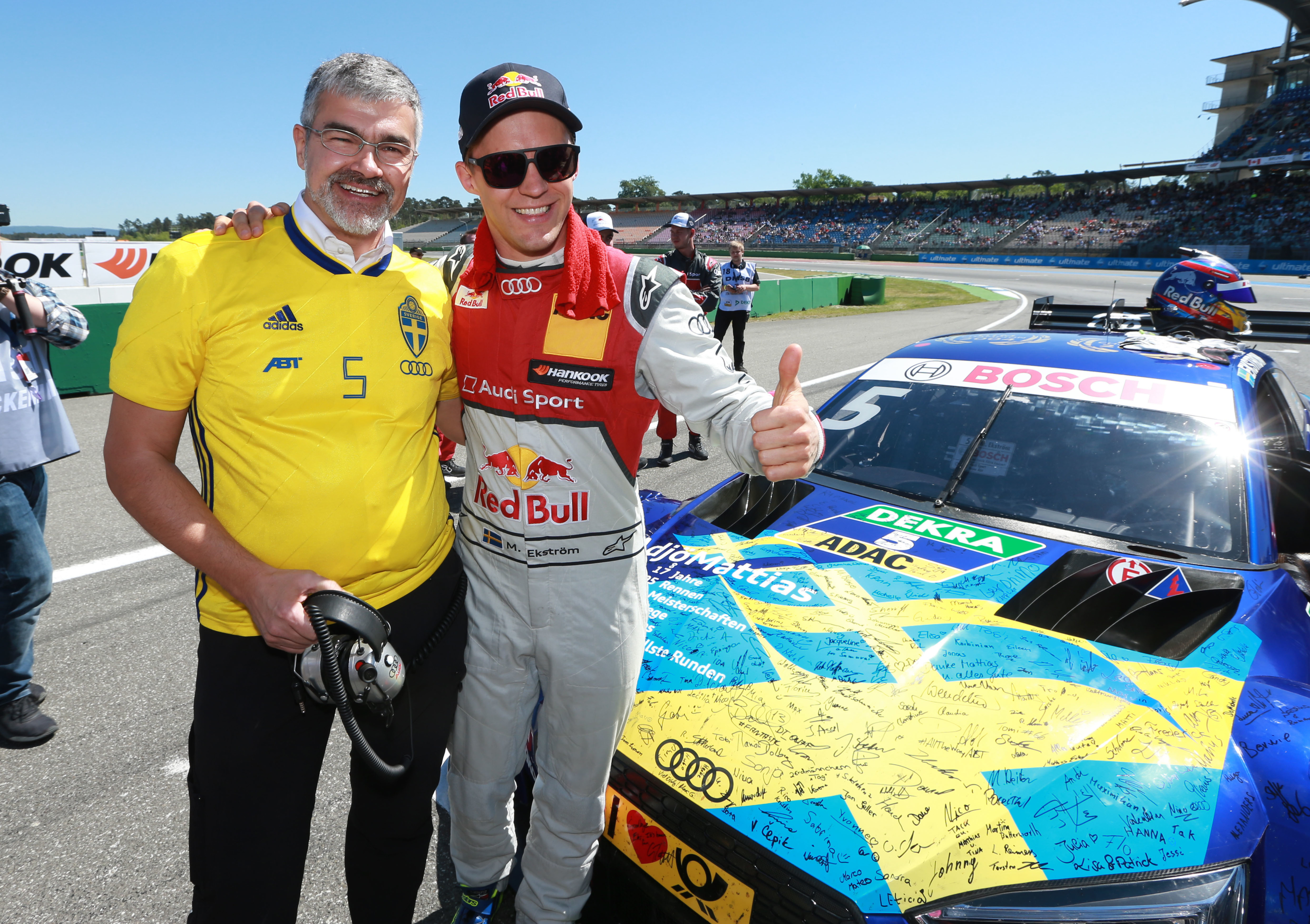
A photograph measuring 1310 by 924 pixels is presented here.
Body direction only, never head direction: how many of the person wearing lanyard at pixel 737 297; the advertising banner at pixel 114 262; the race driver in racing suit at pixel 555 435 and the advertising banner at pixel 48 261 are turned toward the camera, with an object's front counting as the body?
4

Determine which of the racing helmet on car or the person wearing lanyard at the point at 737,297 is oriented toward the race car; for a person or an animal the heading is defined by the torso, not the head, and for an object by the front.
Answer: the person wearing lanyard

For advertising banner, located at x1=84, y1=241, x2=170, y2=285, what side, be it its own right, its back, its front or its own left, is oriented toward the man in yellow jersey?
front

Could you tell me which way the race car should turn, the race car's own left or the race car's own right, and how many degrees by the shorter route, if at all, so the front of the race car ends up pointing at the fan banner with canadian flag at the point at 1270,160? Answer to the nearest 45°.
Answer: approximately 135° to the race car's own right

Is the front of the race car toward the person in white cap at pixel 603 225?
no

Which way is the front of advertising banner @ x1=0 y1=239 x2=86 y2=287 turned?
toward the camera

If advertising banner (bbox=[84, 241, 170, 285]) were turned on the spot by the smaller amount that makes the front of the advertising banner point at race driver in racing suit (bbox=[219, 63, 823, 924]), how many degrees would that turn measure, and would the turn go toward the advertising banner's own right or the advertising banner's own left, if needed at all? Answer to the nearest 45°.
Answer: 0° — it already faces them

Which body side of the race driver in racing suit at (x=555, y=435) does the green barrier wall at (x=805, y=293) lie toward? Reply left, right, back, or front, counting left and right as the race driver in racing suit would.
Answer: back

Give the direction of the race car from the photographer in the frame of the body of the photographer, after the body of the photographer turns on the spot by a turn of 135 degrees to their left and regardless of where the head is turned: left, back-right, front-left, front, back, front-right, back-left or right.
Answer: back-right

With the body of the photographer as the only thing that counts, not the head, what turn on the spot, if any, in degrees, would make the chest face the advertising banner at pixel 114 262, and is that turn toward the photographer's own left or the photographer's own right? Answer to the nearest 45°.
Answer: approximately 135° to the photographer's own left

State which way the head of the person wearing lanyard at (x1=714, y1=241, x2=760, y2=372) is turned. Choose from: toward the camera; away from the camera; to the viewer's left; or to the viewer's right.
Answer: toward the camera

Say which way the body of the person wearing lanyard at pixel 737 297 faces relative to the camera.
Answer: toward the camera

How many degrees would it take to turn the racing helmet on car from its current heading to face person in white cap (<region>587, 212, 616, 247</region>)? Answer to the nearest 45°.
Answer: approximately 180°
